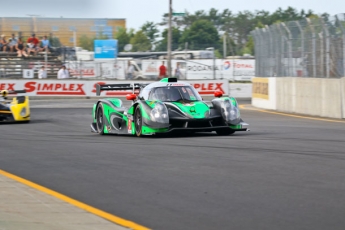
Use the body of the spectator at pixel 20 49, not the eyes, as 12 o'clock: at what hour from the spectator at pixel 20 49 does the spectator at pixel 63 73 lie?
the spectator at pixel 63 73 is roughly at 11 o'clock from the spectator at pixel 20 49.

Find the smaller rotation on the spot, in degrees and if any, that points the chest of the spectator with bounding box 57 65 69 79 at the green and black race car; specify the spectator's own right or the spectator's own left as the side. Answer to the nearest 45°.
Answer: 0° — they already face it

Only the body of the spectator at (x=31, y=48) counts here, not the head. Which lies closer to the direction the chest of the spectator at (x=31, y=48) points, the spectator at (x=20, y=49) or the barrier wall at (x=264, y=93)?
the barrier wall

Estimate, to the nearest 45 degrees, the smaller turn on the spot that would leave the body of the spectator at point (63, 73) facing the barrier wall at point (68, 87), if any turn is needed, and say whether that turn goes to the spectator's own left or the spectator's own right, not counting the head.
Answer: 0° — they already face it

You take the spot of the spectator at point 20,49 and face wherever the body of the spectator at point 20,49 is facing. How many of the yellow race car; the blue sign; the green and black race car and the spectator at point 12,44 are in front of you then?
2

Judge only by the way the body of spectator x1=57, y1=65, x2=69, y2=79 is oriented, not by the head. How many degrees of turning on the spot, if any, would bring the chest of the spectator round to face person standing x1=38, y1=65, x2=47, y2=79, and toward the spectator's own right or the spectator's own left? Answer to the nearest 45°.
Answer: approximately 135° to the spectator's own right

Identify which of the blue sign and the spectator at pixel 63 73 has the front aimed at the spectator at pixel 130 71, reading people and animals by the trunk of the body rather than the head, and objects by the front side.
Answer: the blue sign

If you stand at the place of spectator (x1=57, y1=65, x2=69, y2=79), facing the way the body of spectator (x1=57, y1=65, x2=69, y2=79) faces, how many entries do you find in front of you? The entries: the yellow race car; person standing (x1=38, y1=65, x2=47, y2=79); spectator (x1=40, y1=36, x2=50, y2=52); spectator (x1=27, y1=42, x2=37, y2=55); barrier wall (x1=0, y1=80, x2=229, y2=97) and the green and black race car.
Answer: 3
